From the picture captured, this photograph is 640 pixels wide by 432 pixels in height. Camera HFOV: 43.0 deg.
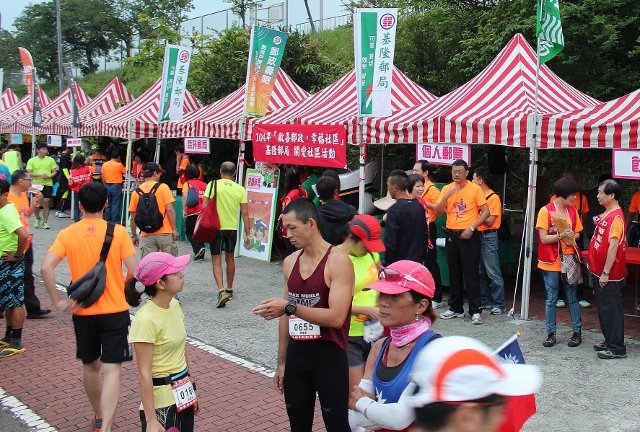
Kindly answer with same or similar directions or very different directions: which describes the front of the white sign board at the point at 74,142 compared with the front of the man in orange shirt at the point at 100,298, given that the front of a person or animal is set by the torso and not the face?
very different directions

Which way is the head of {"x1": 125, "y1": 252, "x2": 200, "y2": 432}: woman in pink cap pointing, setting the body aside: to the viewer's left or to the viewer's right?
to the viewer's right

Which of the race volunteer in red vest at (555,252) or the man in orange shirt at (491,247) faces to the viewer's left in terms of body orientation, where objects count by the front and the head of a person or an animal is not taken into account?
the man in orange shirt

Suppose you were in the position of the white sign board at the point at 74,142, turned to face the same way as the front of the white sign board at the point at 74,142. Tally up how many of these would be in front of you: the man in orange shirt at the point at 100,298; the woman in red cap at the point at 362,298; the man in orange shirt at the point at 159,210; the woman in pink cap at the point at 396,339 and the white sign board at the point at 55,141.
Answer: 4

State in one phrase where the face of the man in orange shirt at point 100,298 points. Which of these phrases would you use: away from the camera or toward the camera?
away from the camera

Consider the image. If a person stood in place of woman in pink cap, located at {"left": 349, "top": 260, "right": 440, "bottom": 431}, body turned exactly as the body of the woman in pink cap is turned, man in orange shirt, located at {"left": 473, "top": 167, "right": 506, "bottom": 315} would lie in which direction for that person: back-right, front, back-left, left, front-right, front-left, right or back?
back-right

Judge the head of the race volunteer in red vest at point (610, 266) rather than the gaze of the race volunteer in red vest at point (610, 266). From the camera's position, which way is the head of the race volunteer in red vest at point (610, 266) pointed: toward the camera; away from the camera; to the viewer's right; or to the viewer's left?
to the viewer's left

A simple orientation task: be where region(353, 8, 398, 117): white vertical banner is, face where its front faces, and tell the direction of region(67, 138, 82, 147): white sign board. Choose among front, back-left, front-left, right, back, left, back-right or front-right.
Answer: back-right

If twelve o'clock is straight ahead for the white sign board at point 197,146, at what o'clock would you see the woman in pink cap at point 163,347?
The woman in pink cap is roughly at 12 o'clock from the white sign board.

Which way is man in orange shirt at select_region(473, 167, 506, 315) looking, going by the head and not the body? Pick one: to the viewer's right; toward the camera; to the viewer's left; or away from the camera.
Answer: to the viewer's left

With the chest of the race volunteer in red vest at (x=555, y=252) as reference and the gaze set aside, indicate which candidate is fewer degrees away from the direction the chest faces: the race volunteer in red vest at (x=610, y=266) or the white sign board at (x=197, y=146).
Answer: the race volunteer in red vest at (x=610, y=266)

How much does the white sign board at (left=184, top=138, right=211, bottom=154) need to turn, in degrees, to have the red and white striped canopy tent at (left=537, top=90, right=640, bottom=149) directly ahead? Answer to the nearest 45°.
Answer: approximately 45° to its left

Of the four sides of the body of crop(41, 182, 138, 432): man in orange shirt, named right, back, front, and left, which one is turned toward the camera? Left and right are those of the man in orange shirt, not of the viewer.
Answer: back

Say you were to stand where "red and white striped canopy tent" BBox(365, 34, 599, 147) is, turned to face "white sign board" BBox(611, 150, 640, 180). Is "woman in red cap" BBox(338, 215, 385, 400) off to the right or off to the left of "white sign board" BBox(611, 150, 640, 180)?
right
